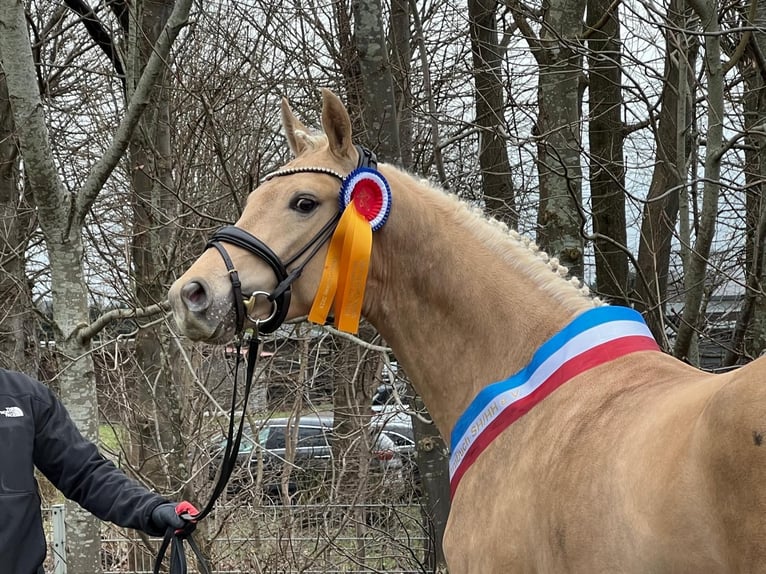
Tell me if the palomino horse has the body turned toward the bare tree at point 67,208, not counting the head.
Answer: yes

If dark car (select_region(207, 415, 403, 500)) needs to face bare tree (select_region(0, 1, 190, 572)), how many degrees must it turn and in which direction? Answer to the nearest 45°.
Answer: approximately 90° to its left

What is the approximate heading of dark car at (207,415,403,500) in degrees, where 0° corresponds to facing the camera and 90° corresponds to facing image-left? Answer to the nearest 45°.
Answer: approximately 90°

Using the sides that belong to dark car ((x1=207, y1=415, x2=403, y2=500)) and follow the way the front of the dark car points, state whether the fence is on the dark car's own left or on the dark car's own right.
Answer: on the dark car's own left

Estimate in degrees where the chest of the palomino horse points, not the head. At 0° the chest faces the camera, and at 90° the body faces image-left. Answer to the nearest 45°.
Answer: approximately 135°
